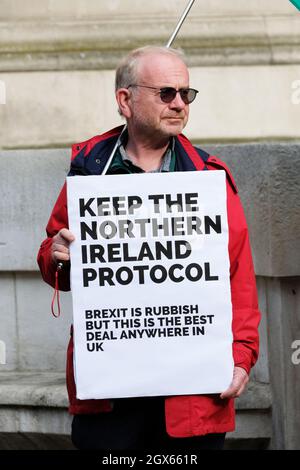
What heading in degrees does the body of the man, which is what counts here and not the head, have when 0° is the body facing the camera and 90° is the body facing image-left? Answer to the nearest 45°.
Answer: approximately 0°
